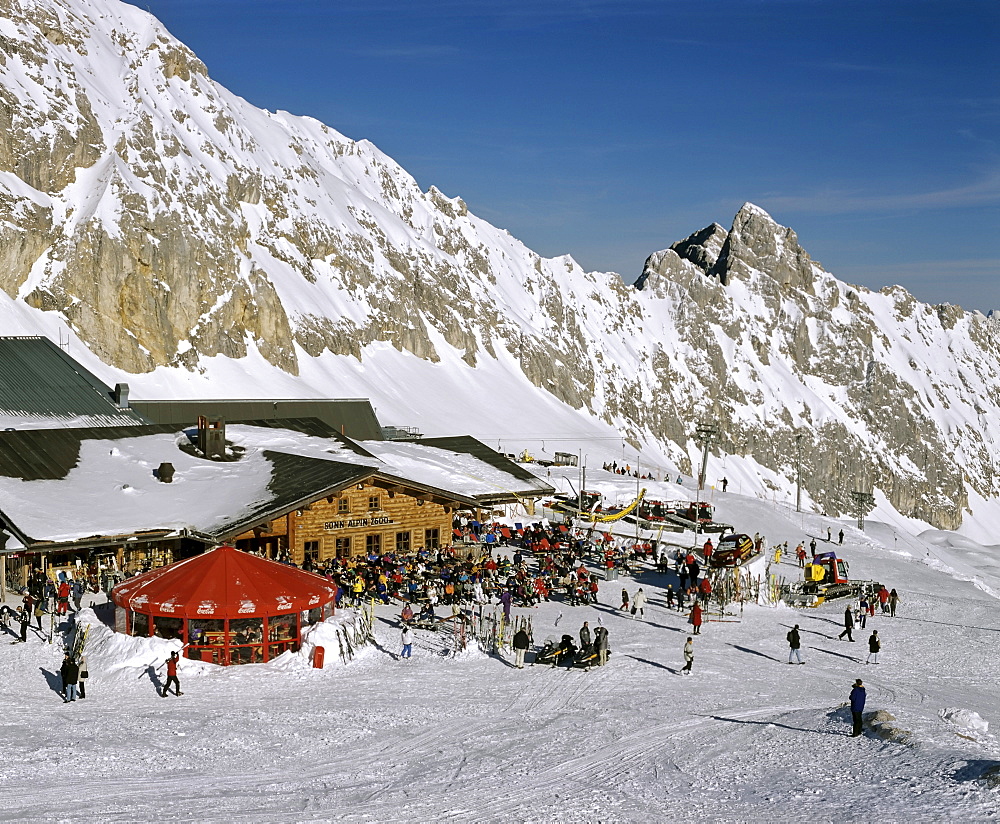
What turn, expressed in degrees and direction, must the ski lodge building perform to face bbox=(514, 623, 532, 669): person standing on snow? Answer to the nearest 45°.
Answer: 0° — it already faces them

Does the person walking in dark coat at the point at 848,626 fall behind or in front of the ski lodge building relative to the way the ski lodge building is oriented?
in front

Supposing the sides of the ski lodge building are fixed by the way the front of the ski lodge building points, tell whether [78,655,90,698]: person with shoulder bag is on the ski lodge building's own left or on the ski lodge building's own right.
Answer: on the ski lodge building's own right

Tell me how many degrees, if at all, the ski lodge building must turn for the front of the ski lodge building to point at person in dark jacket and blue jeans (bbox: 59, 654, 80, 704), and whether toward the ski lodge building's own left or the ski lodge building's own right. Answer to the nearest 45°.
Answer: approximately 45° to the ski lodge building's own right

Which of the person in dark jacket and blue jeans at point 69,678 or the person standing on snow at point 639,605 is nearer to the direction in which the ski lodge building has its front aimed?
the person standing on snow

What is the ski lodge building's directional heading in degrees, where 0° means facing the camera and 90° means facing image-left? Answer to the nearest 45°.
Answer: approximately 315°

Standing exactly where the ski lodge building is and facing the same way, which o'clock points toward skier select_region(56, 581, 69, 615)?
The skier is roughly at 2 o'clock from the ski lodge building.

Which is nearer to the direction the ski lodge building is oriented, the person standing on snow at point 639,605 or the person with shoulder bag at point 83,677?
the person standing on snow

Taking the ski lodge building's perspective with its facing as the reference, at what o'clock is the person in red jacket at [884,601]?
The person in red jacket is roughly at 11 o'clock from the ski lodge building.

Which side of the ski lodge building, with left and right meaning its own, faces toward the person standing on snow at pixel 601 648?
front

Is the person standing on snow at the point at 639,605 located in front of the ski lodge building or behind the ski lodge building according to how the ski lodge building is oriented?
in front

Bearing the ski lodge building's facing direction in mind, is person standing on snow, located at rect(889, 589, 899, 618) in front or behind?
in front

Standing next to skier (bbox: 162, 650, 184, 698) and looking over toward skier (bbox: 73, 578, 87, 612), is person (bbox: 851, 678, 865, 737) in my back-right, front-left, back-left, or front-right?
back-right

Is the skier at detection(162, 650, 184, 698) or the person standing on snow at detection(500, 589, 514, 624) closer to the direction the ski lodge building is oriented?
the person standing on snow
